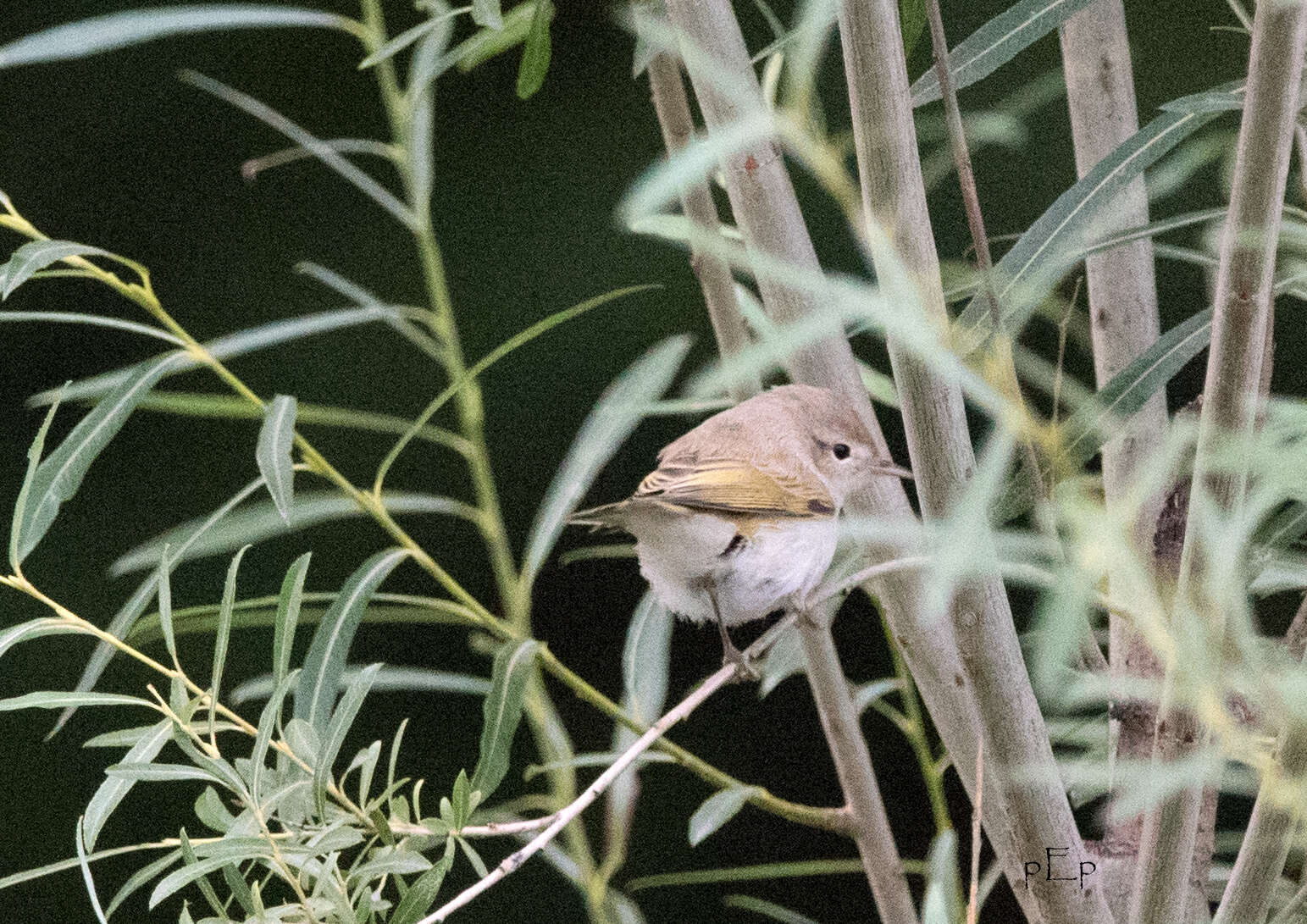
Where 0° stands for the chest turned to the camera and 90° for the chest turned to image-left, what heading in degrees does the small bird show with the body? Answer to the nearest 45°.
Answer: approximately 270°
